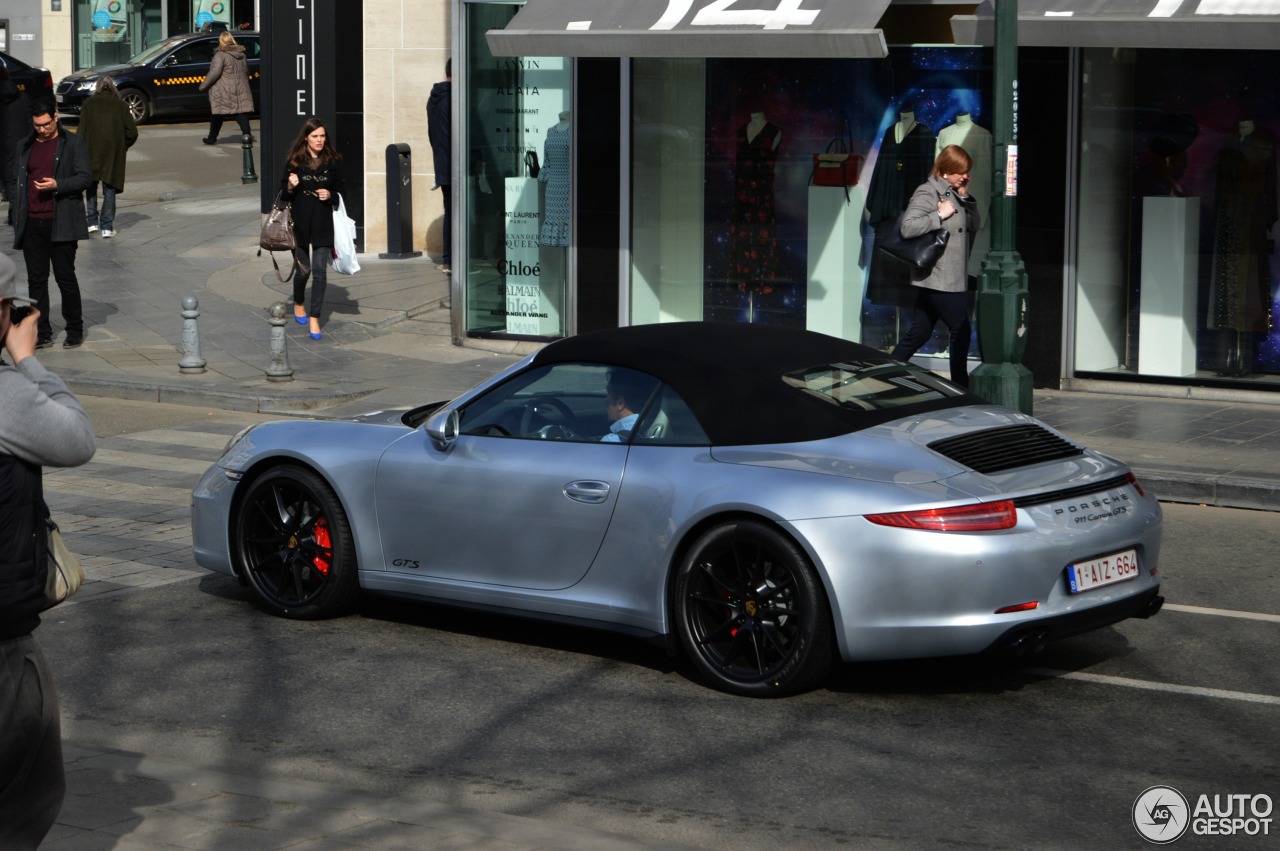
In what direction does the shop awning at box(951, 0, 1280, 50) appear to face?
toward the camera

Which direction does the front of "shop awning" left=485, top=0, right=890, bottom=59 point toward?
toward the camera

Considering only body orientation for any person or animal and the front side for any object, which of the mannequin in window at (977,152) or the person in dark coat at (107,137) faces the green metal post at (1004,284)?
the mannequin in window

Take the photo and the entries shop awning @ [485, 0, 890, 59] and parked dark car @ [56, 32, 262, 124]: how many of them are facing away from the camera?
0

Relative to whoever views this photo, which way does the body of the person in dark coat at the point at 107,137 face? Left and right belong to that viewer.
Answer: facing away from the viewer

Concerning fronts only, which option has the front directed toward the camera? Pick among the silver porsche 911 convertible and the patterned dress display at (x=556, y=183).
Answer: the patterned dress display

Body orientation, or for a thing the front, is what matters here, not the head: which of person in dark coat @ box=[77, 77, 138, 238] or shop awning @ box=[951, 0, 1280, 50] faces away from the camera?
the person in dark coat

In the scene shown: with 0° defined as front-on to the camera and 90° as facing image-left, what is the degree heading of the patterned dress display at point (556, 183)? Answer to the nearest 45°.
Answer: approximately 0°

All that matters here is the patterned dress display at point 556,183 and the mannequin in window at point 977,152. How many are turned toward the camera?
2

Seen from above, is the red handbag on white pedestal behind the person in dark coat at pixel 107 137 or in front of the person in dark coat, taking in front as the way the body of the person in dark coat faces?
behind

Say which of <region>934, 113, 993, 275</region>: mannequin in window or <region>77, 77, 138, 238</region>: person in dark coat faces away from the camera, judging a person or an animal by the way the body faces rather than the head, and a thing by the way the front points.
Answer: the person in dark coat

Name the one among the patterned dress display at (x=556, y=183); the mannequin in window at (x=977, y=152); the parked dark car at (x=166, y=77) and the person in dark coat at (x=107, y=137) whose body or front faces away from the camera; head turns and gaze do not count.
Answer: the person in dark coat

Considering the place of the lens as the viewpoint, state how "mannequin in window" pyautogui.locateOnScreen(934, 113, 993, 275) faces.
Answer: facing the viewer

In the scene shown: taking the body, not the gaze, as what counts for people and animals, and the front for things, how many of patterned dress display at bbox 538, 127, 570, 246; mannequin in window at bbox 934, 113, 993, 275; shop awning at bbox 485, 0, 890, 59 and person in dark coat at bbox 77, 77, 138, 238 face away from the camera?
1

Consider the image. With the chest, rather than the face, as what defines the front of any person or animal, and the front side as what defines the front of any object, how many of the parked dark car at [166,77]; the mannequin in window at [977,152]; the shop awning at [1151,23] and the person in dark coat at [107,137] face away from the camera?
1

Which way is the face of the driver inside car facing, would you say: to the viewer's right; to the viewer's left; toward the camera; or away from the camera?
to the viewer's left
